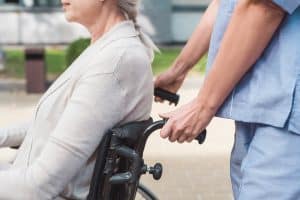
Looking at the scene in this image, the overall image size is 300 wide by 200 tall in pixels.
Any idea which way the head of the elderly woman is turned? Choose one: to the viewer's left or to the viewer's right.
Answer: to the viewer's left

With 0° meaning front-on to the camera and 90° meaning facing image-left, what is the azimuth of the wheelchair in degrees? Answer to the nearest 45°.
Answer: approximately 90°

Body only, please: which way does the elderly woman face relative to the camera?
to the viewer's left
